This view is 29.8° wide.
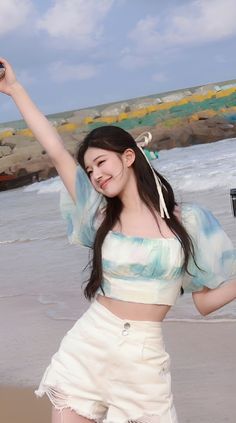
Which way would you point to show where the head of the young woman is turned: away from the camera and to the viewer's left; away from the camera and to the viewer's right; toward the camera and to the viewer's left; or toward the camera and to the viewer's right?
toward the camera and to the viewer's left

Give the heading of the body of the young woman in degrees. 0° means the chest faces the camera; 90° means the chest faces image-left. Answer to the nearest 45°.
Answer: approximately 0°
